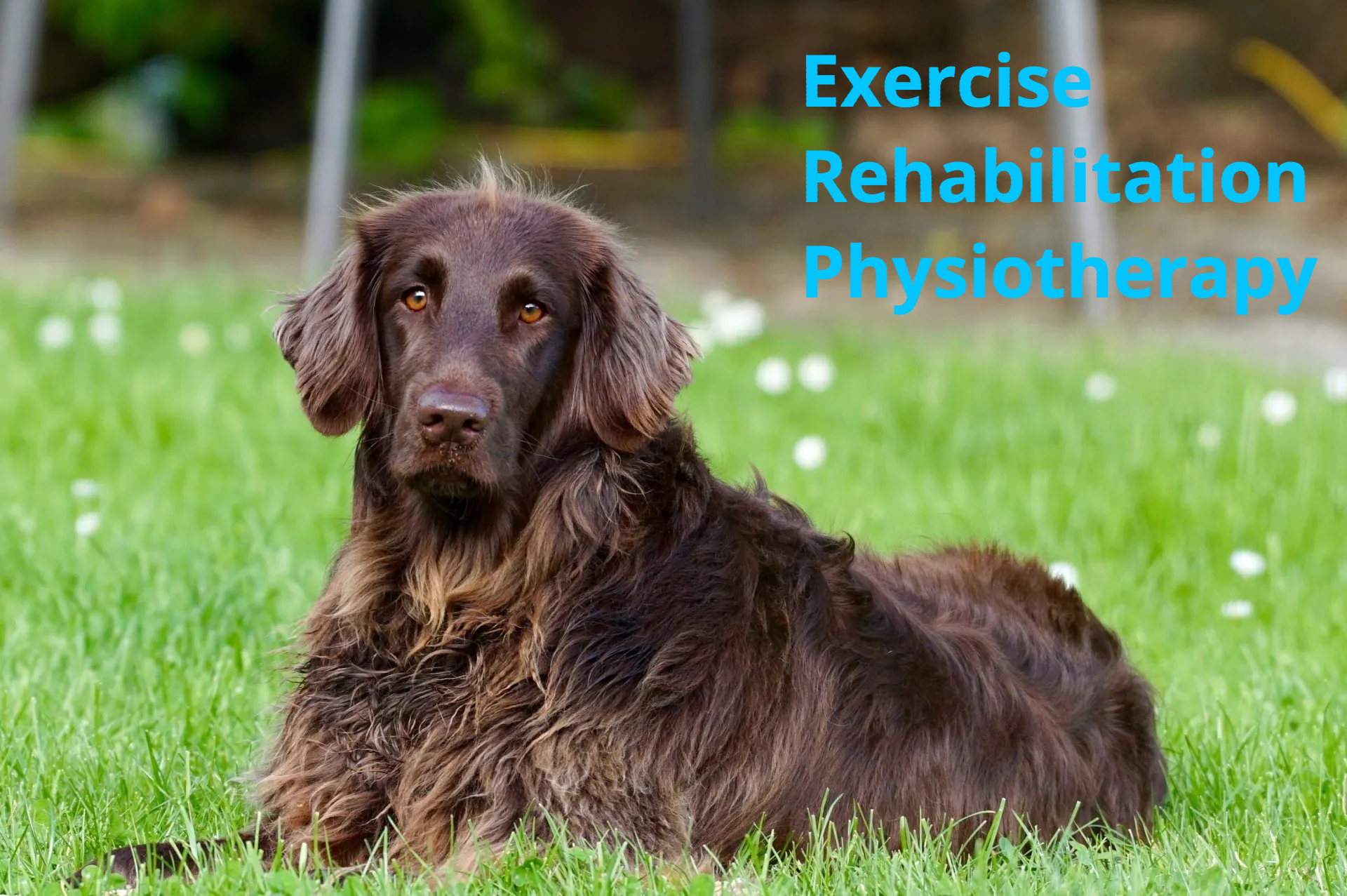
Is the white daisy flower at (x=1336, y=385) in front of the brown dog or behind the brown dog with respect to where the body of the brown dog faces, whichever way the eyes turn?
behind

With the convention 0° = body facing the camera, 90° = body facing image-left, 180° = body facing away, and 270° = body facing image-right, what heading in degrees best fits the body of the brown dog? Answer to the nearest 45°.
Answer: approximately 45°

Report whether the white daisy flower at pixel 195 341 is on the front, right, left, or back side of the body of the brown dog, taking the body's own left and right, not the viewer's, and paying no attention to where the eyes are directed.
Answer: right

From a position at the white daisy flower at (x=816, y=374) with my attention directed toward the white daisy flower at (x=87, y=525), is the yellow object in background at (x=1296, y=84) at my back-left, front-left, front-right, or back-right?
back-right

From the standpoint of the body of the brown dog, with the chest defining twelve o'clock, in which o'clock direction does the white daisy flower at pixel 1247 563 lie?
The white daisy flower is roughly at 6 o'clock from the brown dog.

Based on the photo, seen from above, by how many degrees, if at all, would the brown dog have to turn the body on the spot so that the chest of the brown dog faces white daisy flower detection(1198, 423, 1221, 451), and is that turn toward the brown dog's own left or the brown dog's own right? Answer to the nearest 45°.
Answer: approximately 180°

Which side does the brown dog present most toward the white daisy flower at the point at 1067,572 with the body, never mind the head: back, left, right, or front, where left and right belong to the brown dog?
back

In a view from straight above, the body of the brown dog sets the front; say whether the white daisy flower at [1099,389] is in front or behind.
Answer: behind

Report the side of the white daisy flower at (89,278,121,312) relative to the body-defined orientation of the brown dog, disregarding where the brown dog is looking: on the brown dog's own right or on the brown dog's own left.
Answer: on the brown dog's own right
